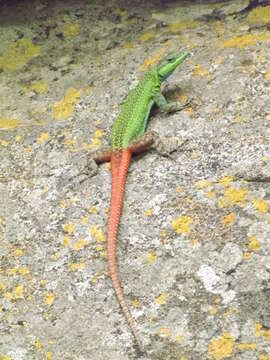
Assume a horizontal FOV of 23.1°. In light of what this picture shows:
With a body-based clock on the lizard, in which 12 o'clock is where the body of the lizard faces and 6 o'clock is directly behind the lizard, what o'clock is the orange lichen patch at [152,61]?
The orange lichen patch is roughly at 11 o'clock from the lizard.

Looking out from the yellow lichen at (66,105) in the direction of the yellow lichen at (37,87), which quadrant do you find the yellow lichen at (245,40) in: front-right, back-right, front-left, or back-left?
back-right

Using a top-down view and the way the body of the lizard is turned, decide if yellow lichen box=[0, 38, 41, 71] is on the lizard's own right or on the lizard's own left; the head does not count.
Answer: on the lizard's own left

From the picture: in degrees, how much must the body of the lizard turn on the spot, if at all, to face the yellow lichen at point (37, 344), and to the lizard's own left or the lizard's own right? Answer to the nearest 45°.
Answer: approximately 180°

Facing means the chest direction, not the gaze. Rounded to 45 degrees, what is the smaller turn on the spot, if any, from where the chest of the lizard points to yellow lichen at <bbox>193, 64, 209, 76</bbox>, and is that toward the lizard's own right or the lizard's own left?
0° — it already faces it

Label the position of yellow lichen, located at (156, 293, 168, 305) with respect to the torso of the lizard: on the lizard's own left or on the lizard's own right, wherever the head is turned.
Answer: on the lizard's own right

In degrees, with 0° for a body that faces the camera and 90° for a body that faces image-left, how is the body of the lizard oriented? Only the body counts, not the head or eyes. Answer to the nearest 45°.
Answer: approximately 225°

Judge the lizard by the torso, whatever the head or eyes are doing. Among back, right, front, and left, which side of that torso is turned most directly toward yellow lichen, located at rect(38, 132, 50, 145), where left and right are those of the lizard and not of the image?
left

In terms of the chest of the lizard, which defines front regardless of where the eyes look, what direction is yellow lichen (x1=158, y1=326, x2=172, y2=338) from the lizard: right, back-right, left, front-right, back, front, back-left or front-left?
back-right

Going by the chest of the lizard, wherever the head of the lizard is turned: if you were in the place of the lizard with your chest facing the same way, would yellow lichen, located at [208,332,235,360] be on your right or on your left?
on your right

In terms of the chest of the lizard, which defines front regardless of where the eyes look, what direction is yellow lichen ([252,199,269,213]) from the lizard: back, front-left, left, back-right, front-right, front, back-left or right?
right

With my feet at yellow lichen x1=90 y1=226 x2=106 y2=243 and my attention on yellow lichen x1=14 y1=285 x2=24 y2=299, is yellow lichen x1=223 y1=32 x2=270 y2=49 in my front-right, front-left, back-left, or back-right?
back-right

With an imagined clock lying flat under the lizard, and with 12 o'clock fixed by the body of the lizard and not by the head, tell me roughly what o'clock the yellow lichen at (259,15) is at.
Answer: The yellow lichen is roughly at 12 o'clock from the lizard.
